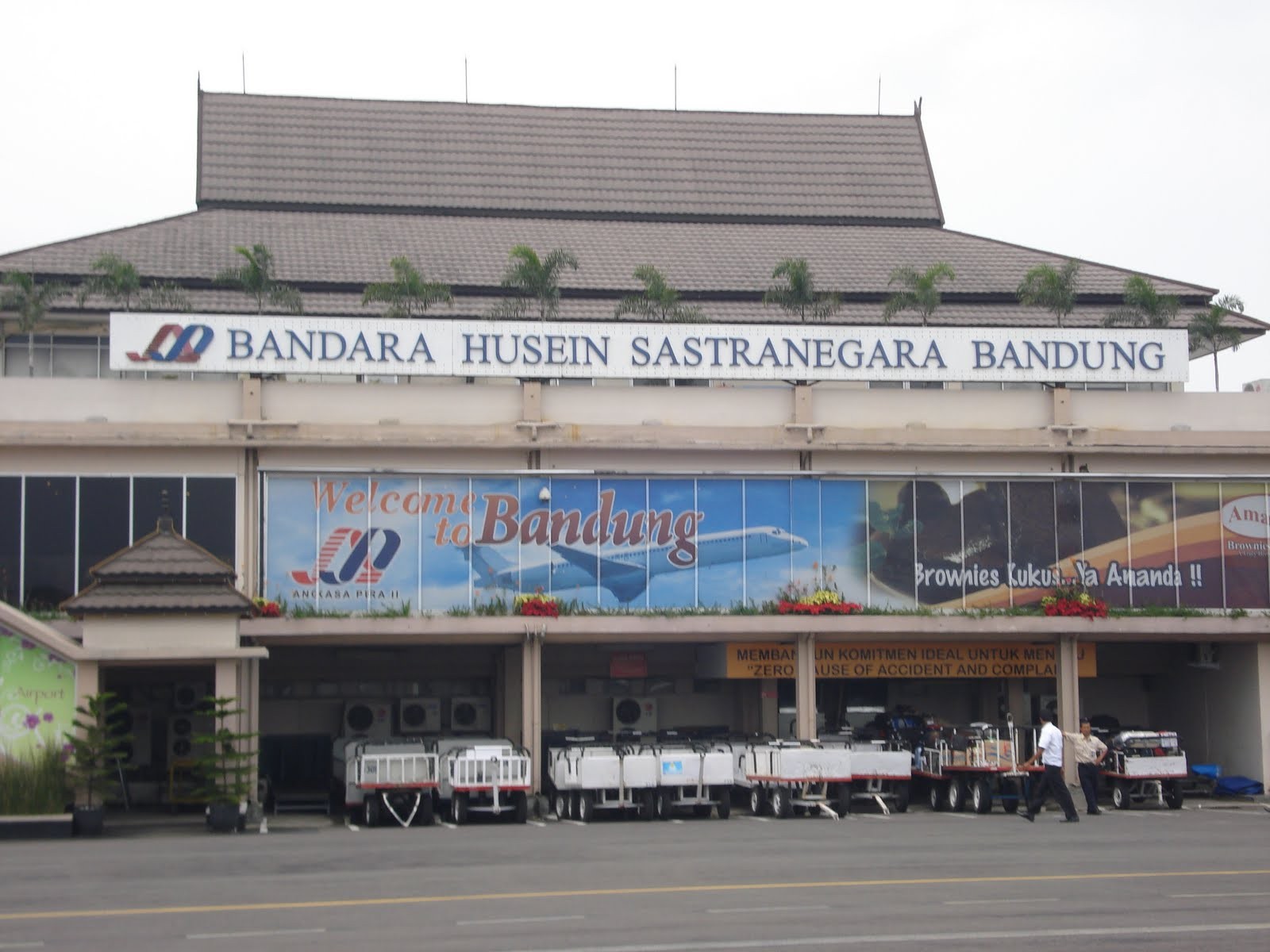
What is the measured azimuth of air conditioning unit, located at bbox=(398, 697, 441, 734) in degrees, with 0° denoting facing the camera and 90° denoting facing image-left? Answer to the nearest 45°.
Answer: approximately 0°

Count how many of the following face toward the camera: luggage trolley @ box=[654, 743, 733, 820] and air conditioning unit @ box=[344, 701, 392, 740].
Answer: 2

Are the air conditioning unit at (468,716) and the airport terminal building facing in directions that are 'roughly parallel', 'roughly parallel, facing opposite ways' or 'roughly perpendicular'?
roughly parallel

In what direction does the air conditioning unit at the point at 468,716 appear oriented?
toward the camera

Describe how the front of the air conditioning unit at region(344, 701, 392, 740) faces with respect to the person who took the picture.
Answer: facing the viewer

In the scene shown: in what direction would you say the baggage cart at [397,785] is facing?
toward the camera

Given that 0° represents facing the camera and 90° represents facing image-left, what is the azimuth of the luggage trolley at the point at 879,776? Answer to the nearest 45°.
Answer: approximately 0°

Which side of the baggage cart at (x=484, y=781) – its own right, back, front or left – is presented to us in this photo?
front

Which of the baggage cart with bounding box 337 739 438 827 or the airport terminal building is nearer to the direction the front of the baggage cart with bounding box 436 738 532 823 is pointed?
the baggage cart

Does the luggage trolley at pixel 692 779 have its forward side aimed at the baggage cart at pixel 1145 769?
no
